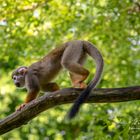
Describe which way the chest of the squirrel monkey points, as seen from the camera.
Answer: to the viewer's left
